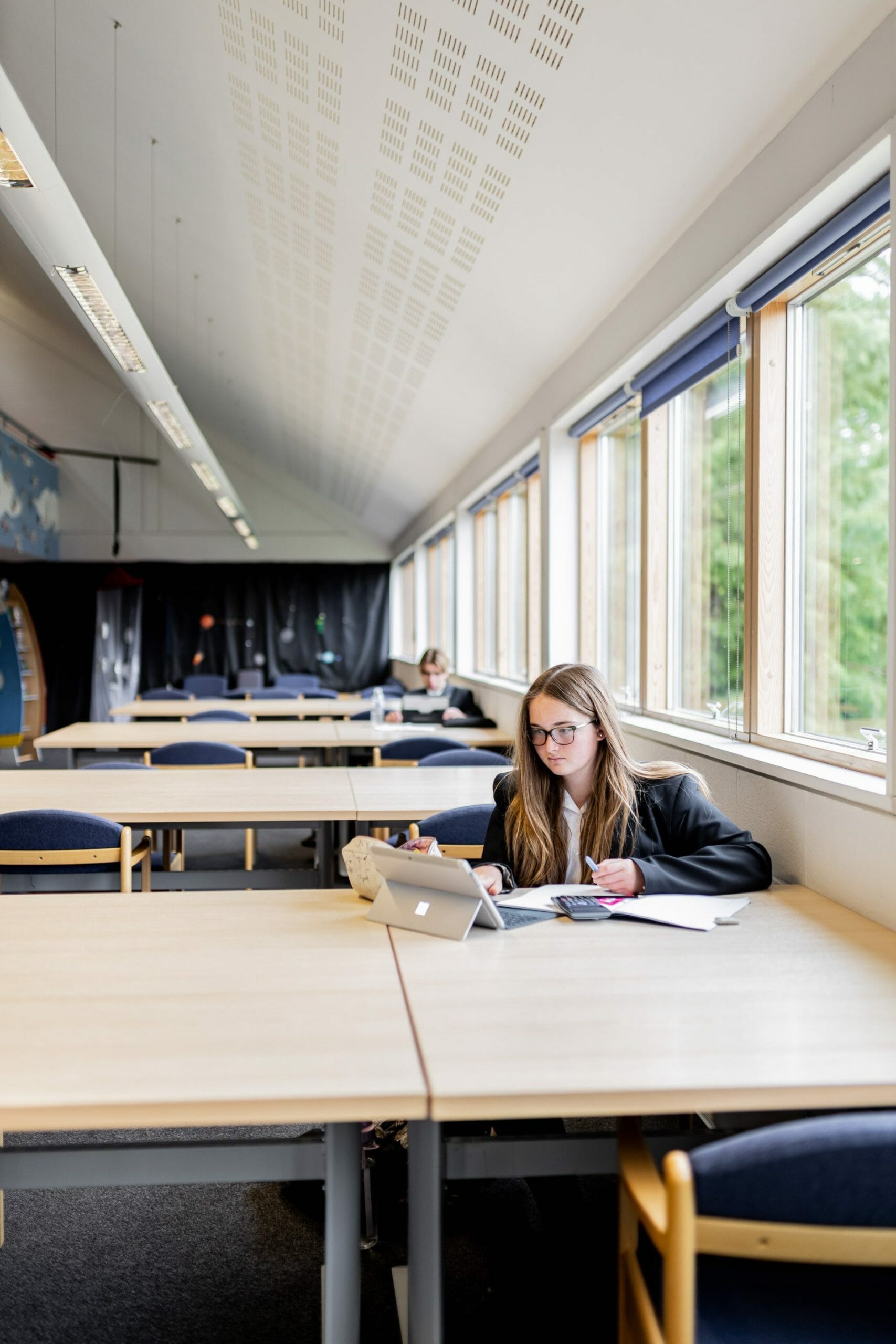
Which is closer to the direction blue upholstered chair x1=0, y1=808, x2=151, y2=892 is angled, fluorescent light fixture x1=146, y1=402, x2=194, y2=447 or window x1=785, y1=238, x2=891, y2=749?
the fluorescent light fixture

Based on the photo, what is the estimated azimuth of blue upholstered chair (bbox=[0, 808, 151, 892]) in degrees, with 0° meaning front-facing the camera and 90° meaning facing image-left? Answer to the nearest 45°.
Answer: approximately 180°

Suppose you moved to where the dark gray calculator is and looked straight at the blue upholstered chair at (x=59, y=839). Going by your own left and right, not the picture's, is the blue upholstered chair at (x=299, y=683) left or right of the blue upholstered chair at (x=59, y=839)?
right

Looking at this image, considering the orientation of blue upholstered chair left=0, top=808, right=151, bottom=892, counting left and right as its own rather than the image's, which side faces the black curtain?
front

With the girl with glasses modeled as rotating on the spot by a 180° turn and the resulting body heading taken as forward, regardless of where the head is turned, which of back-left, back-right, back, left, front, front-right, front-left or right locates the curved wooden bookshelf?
left

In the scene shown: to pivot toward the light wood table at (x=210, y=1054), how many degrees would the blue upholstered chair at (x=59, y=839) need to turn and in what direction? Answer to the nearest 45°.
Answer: approximately 180°

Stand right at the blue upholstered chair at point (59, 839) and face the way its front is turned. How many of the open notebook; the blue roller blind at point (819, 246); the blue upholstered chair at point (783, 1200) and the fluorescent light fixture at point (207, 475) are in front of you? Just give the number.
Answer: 1
